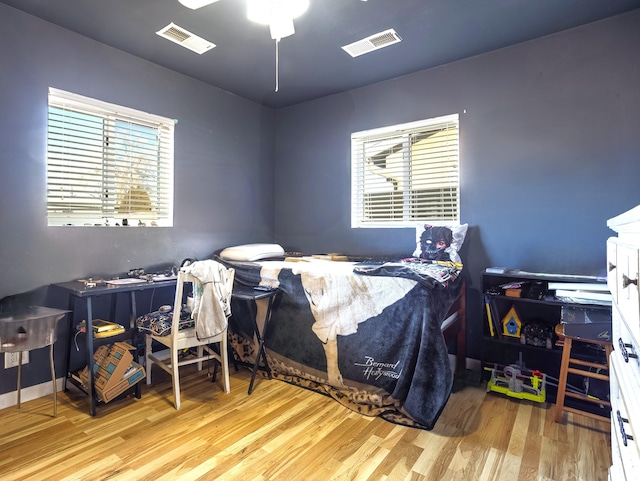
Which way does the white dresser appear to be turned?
to the viewer's left

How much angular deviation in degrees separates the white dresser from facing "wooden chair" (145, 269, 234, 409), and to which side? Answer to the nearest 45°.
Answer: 0° — it already faces it

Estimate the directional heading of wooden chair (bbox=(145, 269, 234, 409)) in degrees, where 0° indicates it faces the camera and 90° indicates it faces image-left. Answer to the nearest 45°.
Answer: approximately 135°

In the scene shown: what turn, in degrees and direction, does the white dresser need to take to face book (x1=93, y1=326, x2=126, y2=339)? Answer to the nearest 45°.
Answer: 0° — it already faces it

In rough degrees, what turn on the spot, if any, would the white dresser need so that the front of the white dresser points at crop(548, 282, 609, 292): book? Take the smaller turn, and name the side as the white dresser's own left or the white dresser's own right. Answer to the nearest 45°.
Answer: approximately 90° to the white dresser's own right

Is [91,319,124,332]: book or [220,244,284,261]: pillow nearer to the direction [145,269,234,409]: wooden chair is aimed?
the book

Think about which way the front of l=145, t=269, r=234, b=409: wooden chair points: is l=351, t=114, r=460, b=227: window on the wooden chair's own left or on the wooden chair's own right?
on the wooden chair's own right

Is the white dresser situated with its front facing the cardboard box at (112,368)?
yes

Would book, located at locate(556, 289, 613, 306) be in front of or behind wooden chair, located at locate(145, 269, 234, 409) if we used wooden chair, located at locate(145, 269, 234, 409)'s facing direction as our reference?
behind
